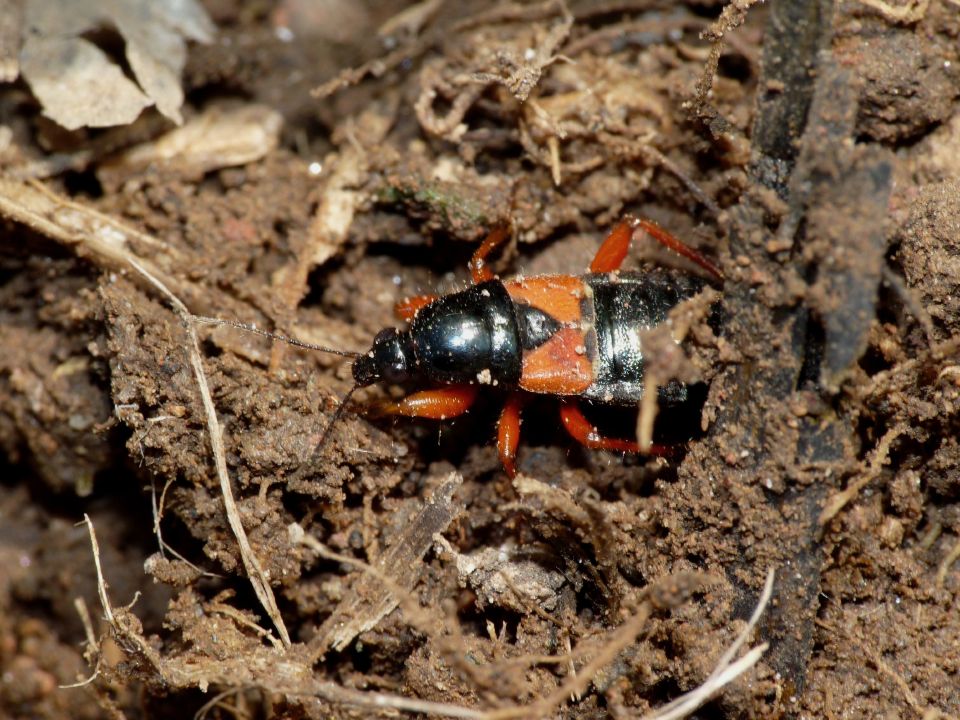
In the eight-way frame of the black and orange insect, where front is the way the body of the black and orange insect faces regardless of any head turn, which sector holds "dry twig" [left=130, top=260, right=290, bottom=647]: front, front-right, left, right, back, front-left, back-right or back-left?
front-left

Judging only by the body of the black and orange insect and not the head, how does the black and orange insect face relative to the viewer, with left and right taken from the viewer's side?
facing to the left of the viewer

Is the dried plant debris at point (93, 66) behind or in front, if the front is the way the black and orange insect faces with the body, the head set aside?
in front

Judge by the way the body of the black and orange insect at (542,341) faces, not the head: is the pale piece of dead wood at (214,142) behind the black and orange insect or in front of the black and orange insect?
in front

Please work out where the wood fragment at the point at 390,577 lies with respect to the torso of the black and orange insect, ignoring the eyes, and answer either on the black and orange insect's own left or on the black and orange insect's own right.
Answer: on the black and orange insect's own left

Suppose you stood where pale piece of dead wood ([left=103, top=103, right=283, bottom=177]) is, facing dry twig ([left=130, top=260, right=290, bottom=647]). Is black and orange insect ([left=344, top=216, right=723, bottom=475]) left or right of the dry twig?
left
